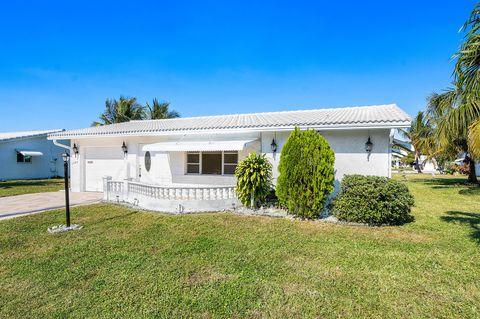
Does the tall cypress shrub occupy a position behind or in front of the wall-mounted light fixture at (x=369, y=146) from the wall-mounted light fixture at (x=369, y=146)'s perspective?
in front

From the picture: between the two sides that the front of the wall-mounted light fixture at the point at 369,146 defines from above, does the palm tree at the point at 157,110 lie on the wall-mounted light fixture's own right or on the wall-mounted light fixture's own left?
on the wall-mounted light fixture's own right

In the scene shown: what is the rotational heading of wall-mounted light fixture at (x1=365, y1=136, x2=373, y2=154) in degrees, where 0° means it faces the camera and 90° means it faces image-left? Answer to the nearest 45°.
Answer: approximately 0°

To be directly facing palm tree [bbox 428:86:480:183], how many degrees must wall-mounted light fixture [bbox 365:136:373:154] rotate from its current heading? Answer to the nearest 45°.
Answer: approximately 135° to its left

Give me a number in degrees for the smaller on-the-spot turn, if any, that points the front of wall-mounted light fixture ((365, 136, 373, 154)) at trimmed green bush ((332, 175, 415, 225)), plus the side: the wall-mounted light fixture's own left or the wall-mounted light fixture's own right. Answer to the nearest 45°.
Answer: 0° — it already faces it

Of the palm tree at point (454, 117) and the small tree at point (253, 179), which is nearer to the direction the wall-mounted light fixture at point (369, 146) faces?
the small tree

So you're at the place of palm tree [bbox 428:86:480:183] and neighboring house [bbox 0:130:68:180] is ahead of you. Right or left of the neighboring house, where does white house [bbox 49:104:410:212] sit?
left

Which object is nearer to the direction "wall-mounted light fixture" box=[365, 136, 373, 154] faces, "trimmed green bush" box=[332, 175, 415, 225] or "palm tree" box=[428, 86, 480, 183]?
the trimmed green bush

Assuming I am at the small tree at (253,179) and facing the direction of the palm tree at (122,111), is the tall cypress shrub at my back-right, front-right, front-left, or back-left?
back-right

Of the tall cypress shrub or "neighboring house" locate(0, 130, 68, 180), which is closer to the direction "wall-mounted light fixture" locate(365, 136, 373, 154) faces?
the tall cypress shrub

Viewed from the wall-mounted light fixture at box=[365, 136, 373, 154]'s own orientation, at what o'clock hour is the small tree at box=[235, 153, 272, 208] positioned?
The small tree is roughly at 2 o'clock from the wall-mounted light fixture.

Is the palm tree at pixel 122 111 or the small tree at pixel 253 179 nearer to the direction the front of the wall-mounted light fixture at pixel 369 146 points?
the small tree

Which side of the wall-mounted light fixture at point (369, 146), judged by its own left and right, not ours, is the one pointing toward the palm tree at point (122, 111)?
right
